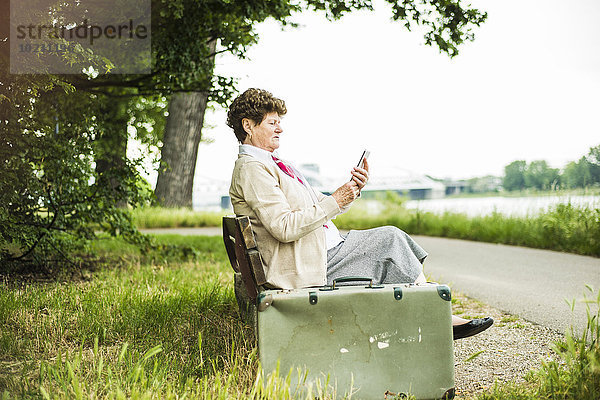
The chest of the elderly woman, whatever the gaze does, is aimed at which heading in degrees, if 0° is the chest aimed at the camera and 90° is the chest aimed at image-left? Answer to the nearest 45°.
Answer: approximately 270°

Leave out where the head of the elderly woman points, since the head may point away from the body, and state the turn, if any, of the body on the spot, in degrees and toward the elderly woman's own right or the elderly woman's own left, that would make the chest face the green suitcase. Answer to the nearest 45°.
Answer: approximately 45° to the elderly woman's own right

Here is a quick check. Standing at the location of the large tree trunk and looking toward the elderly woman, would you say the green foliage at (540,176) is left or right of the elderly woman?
left

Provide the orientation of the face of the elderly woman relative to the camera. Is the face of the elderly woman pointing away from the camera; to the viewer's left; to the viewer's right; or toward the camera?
to the viewer's right

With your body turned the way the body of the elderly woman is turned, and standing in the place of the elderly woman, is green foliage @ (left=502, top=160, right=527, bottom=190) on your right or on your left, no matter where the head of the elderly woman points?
on your left

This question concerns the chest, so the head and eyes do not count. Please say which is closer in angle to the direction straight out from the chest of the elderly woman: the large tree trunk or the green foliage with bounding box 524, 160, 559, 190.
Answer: the green foliage

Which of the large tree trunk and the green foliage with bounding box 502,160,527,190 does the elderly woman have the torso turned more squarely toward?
the green foliage

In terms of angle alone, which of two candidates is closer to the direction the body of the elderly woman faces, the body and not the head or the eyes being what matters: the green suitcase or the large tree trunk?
the green suitcase

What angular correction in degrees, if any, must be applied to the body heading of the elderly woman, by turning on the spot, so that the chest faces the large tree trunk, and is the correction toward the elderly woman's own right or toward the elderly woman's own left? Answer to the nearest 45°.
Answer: approximately 90° to the elderly woman's own left

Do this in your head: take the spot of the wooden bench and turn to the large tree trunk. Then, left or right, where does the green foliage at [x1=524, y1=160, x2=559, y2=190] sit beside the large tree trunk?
right
